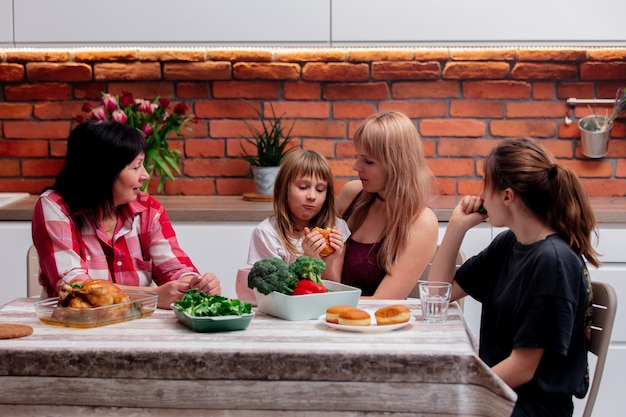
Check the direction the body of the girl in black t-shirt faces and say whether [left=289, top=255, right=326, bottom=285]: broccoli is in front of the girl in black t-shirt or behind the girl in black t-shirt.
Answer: in front

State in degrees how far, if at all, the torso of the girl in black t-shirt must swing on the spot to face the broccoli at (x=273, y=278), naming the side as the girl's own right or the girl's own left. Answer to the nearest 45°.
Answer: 0° — they already face it

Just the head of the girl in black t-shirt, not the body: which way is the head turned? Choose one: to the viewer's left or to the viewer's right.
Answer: to the viewer's left

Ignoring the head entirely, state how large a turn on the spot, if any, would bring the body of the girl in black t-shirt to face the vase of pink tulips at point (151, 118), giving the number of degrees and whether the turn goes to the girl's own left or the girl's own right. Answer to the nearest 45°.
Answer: approximately 45° to the girl's own right

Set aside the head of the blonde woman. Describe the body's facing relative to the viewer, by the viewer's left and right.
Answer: facing the viewer and to the left of the viewer

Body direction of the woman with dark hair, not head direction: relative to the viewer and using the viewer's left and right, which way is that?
facing the viewer and to the right of the viewer

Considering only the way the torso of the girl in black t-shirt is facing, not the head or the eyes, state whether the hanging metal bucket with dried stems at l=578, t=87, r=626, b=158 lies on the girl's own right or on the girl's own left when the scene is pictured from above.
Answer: on the girl's own right

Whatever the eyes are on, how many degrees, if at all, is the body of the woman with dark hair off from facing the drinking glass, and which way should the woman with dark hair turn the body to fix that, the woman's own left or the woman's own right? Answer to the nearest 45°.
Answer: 0° — they already face it

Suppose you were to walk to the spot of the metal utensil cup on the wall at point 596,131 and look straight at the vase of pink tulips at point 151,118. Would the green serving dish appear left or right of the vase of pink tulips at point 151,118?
left

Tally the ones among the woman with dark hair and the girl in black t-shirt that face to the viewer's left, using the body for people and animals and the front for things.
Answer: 1

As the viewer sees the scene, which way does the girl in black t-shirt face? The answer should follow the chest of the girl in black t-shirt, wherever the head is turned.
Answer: to the viewer's left

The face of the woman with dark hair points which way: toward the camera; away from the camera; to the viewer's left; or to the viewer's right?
to the viewer's right

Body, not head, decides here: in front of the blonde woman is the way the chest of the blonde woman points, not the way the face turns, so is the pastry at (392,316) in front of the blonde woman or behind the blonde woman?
in front

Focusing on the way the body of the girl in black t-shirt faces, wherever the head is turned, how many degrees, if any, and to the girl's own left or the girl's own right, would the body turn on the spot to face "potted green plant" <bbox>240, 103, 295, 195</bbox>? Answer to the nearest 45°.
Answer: approximately 45° to the girl's own right

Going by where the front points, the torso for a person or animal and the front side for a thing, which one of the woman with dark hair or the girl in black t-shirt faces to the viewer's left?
the girl in black t-shirt
